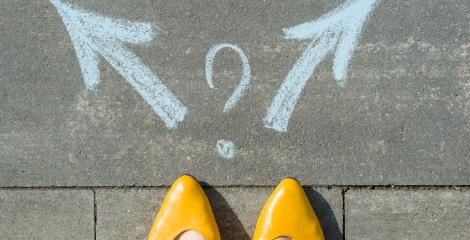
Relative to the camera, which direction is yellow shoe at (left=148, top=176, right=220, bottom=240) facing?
away from the camera

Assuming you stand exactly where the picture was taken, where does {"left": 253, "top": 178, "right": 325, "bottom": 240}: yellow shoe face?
facing away from the viewer
